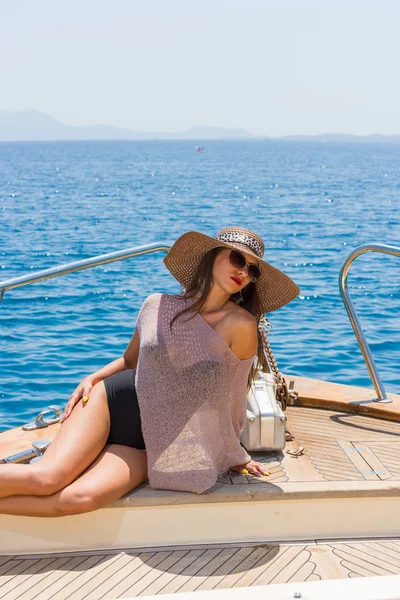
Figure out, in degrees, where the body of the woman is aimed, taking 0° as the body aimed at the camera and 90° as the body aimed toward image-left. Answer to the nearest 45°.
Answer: approximately 0°
